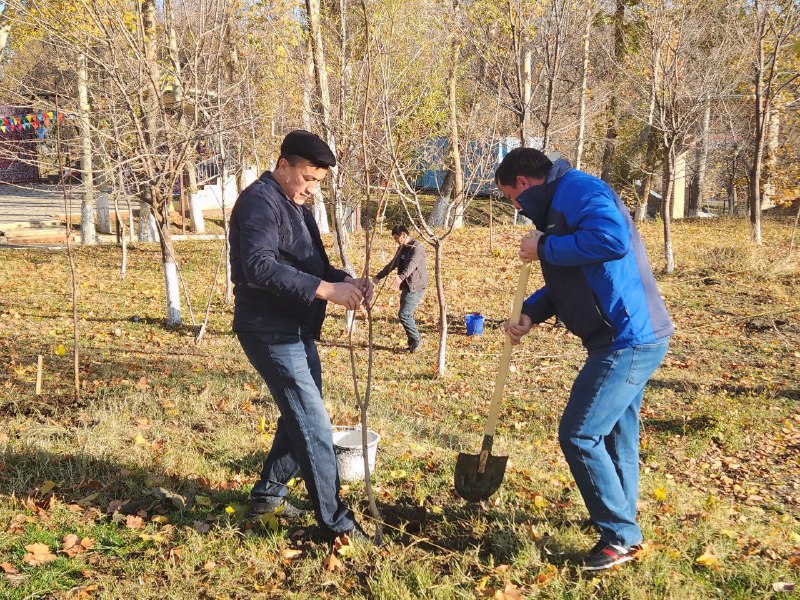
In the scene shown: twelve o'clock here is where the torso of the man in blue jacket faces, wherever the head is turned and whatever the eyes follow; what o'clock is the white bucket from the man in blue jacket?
The white bucket is roughly at 1 o'clock from the man in blue jacket.

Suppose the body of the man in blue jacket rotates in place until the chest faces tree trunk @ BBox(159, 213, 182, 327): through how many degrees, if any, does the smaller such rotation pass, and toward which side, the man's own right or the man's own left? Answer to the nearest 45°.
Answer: approximately 45° to the man's own right

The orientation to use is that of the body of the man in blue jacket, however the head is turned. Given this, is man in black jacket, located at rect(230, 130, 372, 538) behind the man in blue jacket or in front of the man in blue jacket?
in front

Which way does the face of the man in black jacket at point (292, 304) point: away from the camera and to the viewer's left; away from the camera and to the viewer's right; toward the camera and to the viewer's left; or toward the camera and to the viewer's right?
toward the camera and to the viewer's right

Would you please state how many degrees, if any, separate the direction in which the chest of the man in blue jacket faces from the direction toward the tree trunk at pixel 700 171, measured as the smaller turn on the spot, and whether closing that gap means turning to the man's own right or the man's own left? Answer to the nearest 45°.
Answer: approximately 90° to the man's own right

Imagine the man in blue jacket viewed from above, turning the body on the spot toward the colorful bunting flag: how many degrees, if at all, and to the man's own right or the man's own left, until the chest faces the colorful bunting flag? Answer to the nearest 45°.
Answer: approximately 45° to the man's own right

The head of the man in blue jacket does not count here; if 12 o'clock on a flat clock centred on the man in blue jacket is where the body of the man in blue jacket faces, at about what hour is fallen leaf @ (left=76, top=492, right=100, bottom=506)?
The fallen leaf is roughly at 12 o'clock from the man in blue jacket.

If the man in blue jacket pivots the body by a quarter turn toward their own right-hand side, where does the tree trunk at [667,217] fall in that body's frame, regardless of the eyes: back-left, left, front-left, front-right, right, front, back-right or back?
front

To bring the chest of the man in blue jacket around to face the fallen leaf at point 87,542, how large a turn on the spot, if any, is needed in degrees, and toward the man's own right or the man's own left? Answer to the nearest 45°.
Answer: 0° — they already face it

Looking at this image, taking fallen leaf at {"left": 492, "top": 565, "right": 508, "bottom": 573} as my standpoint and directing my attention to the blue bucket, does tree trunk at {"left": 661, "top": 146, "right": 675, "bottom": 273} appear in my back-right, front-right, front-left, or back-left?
front-right

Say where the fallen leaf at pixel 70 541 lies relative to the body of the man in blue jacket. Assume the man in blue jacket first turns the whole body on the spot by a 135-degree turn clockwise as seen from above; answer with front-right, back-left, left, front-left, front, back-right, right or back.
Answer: back-left

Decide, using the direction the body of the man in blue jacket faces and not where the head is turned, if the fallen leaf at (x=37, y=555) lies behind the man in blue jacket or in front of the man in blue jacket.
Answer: in front

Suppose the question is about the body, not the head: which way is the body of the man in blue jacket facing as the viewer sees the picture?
to the viewer's left

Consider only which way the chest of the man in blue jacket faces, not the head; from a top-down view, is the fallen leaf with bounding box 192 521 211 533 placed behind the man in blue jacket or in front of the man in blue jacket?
in front

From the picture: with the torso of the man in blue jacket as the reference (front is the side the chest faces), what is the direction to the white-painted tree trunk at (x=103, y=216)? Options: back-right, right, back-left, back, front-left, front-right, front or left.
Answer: front-right

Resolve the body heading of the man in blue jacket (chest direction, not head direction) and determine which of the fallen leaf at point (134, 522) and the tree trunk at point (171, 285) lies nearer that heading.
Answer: the fallen leaf
